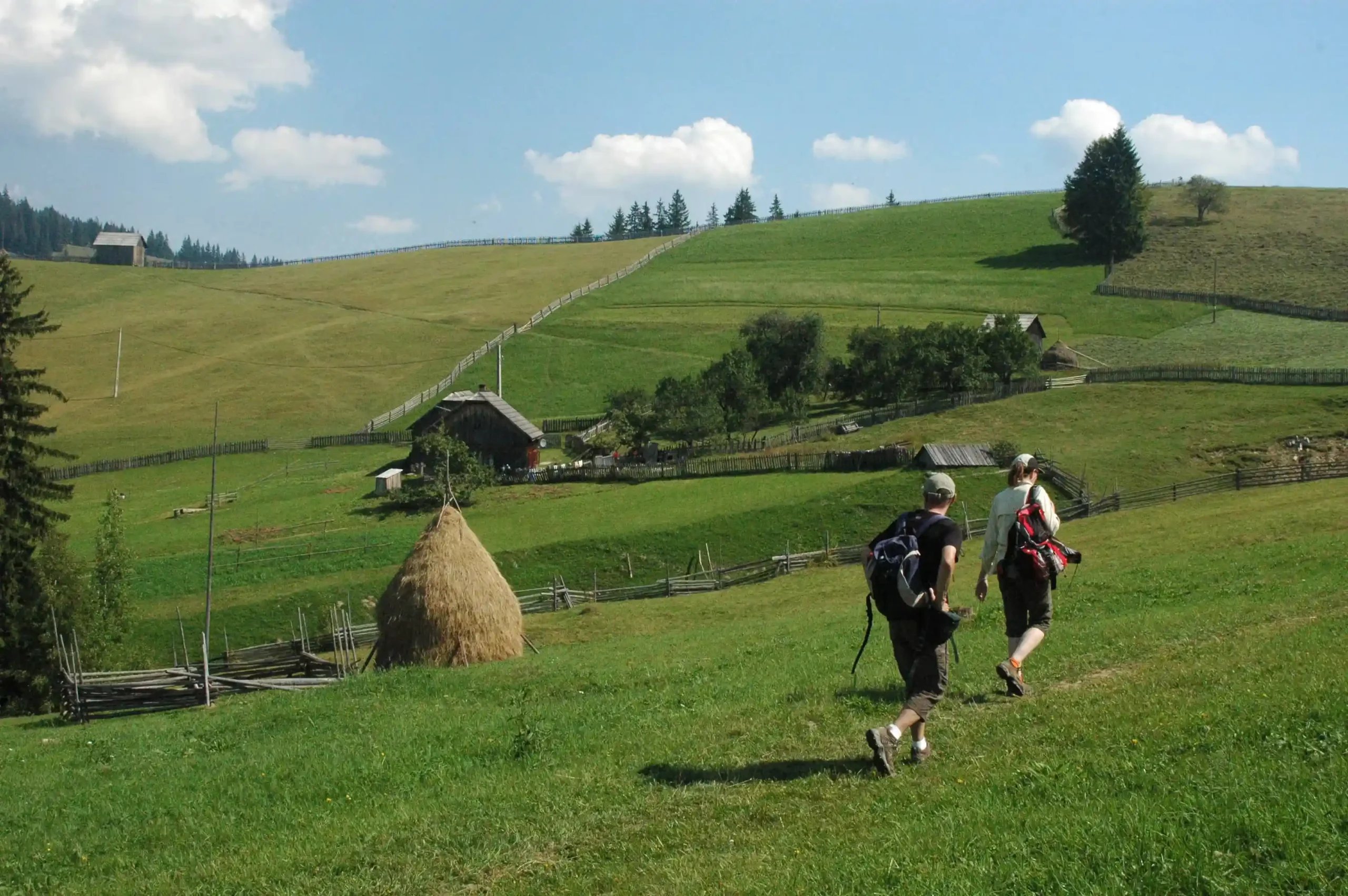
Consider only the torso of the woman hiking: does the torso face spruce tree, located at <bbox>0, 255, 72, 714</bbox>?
no

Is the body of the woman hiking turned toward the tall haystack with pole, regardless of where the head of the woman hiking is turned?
no

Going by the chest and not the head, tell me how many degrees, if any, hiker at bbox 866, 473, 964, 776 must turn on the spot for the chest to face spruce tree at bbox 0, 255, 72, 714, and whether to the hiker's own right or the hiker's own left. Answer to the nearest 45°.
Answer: approximately 90° to the hiker's own left

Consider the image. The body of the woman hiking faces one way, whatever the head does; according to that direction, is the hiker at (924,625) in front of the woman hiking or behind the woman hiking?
behind

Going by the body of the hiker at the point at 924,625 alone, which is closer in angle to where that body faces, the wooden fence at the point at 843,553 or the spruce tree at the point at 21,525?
the wooden fence

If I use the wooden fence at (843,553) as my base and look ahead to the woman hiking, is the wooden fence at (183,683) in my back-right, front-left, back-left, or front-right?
front-right

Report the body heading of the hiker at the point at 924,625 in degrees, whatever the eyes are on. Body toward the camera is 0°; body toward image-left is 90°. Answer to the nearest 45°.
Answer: approximately 225°

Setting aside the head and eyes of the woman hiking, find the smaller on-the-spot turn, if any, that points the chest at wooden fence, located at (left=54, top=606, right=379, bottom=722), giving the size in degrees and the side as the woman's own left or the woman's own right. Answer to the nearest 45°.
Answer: approximately 90° to the woman's own left

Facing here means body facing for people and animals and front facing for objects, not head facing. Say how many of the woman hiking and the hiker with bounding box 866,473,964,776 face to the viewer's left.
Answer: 0

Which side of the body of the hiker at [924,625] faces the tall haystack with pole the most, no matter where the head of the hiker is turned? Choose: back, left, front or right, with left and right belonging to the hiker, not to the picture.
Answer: left

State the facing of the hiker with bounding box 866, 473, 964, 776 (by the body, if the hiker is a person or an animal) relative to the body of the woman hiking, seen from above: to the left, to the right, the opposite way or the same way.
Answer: the same way

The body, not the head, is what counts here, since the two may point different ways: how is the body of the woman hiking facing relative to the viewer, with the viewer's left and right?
facing away from the viewer and to the right of the viewer
